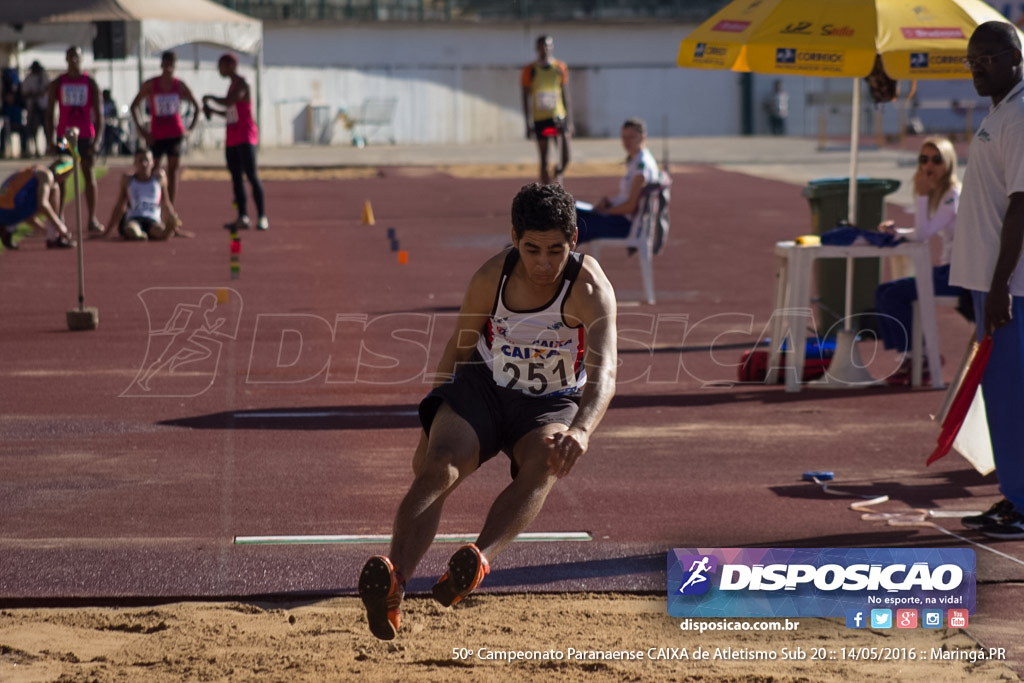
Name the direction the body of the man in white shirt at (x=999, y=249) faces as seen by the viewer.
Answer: to the viewer's left

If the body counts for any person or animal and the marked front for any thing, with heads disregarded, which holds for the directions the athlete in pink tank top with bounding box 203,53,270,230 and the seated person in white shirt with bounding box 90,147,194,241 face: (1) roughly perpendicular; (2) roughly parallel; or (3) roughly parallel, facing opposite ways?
roughly perpendicular

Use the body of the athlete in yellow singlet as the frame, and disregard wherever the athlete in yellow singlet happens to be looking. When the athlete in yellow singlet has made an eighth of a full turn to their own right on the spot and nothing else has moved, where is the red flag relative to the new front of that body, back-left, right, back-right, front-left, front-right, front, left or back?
front-left

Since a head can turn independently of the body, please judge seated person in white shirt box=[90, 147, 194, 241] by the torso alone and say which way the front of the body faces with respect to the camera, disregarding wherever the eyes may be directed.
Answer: toward the camera

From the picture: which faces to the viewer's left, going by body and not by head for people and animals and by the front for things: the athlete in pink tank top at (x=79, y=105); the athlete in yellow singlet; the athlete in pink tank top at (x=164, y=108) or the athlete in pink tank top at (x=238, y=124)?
the athlete in pink tank top at (x=238, y=124)

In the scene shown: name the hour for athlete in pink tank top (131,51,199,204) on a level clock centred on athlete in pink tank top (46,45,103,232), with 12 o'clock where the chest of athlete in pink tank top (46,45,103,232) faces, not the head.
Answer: athlete in pink tank top (131,51,199,204) is roughly at 8 o'clock from athlete in pink tank top (46,45,103,232).

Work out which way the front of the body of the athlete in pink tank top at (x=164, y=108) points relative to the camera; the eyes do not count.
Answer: toward the camera

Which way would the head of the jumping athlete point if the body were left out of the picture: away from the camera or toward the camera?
toward the camera

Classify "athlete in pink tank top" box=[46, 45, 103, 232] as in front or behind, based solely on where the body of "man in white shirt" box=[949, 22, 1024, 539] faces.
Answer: in front

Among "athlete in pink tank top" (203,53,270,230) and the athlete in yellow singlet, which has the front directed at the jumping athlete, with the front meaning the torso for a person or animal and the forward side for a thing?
the athlete in yellow singlet

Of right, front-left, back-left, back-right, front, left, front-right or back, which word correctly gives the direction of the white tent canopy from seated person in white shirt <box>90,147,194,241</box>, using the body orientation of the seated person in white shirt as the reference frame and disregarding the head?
back

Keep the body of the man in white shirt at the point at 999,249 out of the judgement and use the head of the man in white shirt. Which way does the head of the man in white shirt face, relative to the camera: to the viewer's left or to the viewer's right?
to the viewer's left

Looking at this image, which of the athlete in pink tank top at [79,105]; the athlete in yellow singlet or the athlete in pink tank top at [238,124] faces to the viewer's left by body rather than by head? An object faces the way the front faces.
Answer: the athlete in pink tank top at [238,124]

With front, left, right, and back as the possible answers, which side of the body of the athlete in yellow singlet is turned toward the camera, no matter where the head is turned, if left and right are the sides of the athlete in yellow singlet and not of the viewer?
front

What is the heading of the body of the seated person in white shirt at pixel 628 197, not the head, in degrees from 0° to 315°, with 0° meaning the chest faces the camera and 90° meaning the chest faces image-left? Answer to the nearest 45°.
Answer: approximately 90°

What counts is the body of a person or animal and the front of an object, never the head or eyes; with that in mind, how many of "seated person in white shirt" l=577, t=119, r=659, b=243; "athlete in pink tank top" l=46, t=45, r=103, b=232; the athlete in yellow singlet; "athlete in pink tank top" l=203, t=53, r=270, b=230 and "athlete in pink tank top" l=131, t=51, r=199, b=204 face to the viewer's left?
2

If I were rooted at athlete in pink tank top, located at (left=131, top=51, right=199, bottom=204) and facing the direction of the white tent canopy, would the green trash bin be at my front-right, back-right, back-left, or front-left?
back-right

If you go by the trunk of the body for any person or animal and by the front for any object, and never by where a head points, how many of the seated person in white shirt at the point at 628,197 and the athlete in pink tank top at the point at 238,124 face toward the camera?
0

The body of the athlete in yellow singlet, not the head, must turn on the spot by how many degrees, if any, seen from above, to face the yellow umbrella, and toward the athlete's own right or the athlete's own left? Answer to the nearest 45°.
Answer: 0° — they already face it

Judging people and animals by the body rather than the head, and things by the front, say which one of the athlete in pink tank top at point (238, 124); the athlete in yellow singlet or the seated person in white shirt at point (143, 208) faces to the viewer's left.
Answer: the athlete in pink tank top
